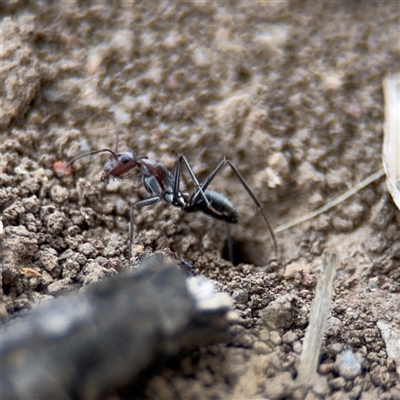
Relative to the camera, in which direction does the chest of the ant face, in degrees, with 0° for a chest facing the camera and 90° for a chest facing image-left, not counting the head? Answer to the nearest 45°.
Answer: approximately 90°
